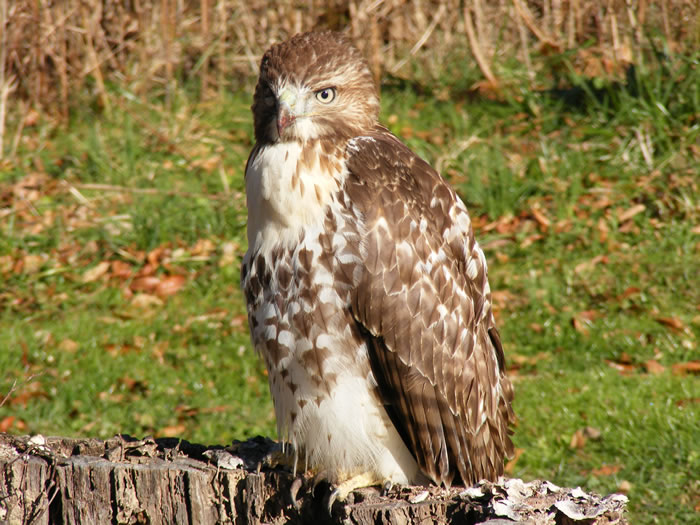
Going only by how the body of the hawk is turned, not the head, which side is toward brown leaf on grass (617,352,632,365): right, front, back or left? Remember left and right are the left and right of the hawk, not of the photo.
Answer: back

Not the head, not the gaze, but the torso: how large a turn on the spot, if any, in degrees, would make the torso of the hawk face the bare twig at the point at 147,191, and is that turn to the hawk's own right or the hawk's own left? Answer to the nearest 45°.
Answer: approximately 135° to the hawk's own right

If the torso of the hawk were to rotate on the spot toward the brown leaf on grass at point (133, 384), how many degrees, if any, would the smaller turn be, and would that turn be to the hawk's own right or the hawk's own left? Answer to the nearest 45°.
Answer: approximately 90° to the hawk's own right

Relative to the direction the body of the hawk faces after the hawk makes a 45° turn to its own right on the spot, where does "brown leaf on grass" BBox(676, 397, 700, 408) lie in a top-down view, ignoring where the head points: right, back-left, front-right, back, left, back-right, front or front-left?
back-right

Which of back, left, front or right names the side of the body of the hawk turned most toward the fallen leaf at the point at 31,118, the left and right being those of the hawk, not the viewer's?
right

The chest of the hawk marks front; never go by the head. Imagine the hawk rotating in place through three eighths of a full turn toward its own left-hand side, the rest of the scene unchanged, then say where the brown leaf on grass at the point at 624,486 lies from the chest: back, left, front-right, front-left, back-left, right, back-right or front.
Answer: front-left

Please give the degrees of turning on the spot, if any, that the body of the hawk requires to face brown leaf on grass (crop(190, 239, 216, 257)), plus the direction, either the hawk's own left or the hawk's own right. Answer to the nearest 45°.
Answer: approximately 135° to the hawk's own right

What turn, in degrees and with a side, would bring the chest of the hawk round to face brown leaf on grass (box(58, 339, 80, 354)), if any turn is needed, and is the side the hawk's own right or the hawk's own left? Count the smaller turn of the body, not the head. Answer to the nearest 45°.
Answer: approximately 90° to the hawk's own right

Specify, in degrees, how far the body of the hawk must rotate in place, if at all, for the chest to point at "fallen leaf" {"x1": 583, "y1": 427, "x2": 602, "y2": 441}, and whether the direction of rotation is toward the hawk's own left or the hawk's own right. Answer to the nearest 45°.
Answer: approximately 180°

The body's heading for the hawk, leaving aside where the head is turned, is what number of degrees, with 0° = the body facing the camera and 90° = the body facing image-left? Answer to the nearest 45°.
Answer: approximately 45°
